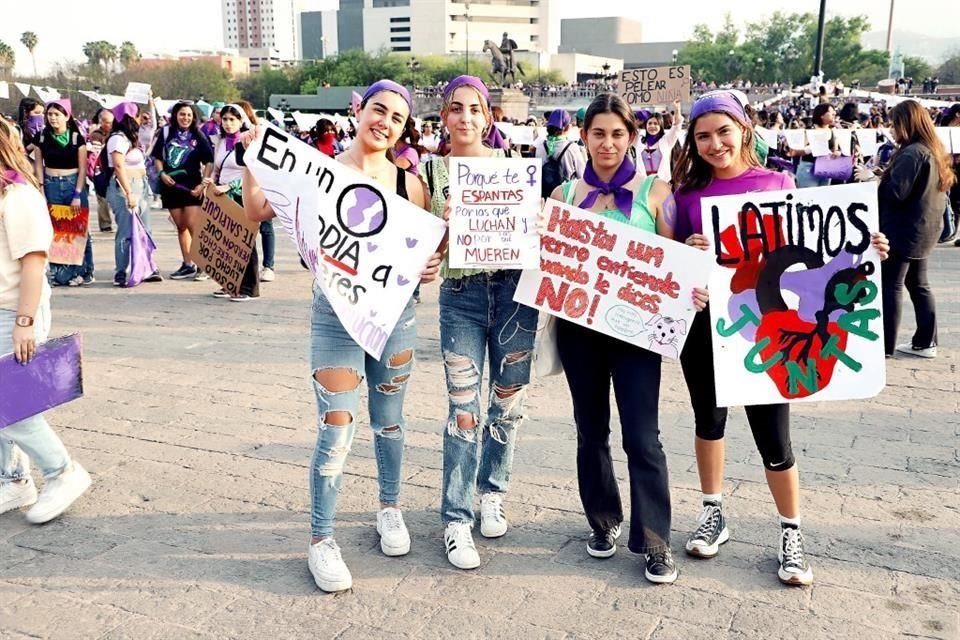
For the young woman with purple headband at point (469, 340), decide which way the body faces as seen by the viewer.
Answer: toward the camera

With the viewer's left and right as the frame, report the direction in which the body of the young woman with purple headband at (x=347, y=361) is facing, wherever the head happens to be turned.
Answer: facing the viewer

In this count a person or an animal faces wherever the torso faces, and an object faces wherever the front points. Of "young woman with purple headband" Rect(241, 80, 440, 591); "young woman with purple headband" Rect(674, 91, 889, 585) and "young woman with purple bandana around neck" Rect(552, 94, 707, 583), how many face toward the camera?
3

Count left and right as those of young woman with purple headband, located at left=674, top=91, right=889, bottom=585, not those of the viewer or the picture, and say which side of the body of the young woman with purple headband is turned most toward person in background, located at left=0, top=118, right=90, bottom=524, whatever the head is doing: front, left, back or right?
right

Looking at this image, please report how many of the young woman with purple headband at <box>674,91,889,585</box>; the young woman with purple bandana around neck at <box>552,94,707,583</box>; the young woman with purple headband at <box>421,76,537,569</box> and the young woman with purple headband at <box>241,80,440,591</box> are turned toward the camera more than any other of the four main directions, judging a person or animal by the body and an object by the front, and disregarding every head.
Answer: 4

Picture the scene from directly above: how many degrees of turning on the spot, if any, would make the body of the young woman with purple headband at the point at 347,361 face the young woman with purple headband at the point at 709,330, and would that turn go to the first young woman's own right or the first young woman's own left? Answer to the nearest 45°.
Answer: approximately 90° to the first young woman's own left

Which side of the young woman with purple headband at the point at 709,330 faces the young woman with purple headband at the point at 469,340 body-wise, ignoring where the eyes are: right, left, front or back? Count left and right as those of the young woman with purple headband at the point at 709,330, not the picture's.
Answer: right

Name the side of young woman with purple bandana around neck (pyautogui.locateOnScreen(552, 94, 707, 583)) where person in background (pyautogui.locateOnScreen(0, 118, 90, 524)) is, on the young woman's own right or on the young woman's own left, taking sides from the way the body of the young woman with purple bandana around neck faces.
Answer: on the young woman's own right

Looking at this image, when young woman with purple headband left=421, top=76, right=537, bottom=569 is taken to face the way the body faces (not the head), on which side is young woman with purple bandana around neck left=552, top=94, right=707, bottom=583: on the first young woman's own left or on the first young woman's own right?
on the first young woman's own left
